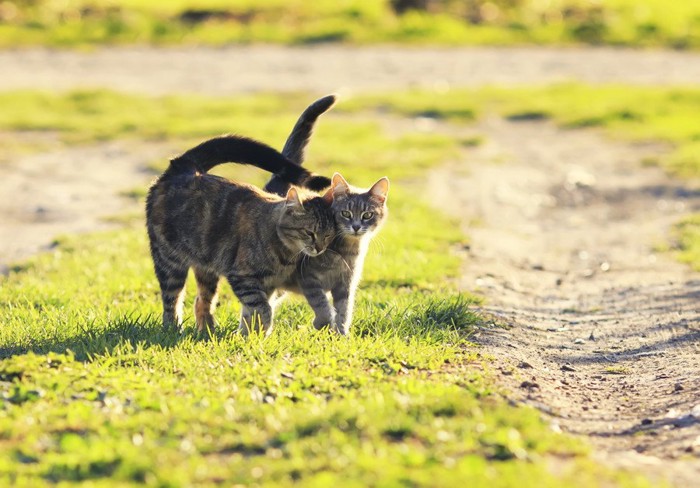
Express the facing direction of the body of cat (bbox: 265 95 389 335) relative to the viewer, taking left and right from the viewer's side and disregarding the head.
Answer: facing the viewer and to the right of the viewer

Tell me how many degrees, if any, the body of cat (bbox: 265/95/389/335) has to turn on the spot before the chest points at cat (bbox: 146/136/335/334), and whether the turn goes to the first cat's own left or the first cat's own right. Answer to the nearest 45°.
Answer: approximately 135° to the first cat's own right
